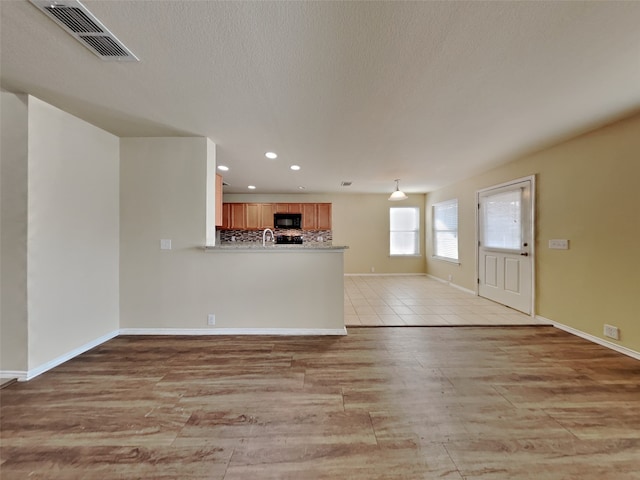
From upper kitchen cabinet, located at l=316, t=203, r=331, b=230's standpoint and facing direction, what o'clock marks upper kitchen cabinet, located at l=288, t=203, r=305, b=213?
upper kitchen cabinet, located at l=288, t=203, r=305, b=213 is roughly at 3 o'clock from upper kitchen cabinet, located at l=316, t=203, r=331, b=230.

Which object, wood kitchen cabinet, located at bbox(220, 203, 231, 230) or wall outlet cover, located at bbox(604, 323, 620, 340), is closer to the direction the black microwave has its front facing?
the wall outlet cover

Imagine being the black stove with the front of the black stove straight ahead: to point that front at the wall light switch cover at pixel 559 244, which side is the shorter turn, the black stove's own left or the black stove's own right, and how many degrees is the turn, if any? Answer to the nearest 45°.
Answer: approximately 45° to the black stove's own left

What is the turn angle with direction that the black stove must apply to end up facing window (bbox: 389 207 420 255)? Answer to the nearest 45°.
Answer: approximately 90° to its left

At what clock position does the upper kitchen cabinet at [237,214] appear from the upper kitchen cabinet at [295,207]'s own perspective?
the upper kitchen cabinet at [237,214] is roughly at 3 o'clock from the upper kitchen cabinet at [295,207].

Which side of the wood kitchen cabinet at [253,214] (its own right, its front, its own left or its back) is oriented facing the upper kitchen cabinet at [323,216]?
left

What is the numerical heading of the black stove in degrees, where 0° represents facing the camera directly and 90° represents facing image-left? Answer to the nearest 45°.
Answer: approximately 0°

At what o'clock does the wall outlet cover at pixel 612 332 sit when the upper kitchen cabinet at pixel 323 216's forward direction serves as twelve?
The wall outlet cover is roughly at 11 o'clock from the upper kitchen cabinet.
